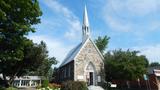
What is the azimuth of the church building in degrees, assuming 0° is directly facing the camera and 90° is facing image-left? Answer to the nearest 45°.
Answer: approximately 315°

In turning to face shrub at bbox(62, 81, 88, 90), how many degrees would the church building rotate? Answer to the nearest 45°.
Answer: approximately 45° to its right

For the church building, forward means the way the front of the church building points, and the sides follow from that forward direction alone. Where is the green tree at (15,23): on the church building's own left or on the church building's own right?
on the church building's own right

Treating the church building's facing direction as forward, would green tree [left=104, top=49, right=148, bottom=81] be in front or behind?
in front
